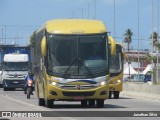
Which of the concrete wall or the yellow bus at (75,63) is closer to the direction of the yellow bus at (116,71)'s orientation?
the yellow bus

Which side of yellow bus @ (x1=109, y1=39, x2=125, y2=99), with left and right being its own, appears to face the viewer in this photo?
front

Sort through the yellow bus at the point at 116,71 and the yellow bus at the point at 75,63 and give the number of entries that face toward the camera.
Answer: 2

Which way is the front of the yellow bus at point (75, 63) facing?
toward the camera
